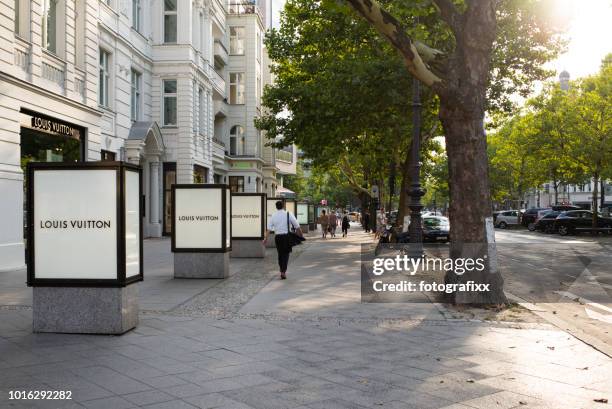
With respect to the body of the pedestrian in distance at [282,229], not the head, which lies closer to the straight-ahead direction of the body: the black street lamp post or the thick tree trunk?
the black street lamp post

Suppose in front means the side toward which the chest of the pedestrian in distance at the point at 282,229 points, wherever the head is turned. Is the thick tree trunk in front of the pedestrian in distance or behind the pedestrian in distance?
behind

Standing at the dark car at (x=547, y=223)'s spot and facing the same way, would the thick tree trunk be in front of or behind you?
in front

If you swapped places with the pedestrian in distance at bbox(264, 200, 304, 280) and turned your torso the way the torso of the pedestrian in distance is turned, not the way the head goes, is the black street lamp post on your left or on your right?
on your right

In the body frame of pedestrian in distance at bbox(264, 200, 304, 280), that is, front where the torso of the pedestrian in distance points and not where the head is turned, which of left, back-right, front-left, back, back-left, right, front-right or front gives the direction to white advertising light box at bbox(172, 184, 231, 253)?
left

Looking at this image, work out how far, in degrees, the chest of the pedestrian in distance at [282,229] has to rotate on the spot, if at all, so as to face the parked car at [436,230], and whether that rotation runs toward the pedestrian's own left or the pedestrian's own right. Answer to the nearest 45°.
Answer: approximately 45° to the pedestrian's own right

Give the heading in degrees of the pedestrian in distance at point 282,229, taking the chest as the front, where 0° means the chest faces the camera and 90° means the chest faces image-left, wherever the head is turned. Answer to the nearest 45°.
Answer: approximately 180°

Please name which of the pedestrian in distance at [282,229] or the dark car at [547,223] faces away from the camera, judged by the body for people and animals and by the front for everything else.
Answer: the pedestrian in distance

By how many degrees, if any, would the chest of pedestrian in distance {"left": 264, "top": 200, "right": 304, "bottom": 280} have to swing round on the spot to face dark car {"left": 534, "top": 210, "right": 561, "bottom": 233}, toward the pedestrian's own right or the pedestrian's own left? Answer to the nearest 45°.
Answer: approximately 45° to the pedestrian's own right
